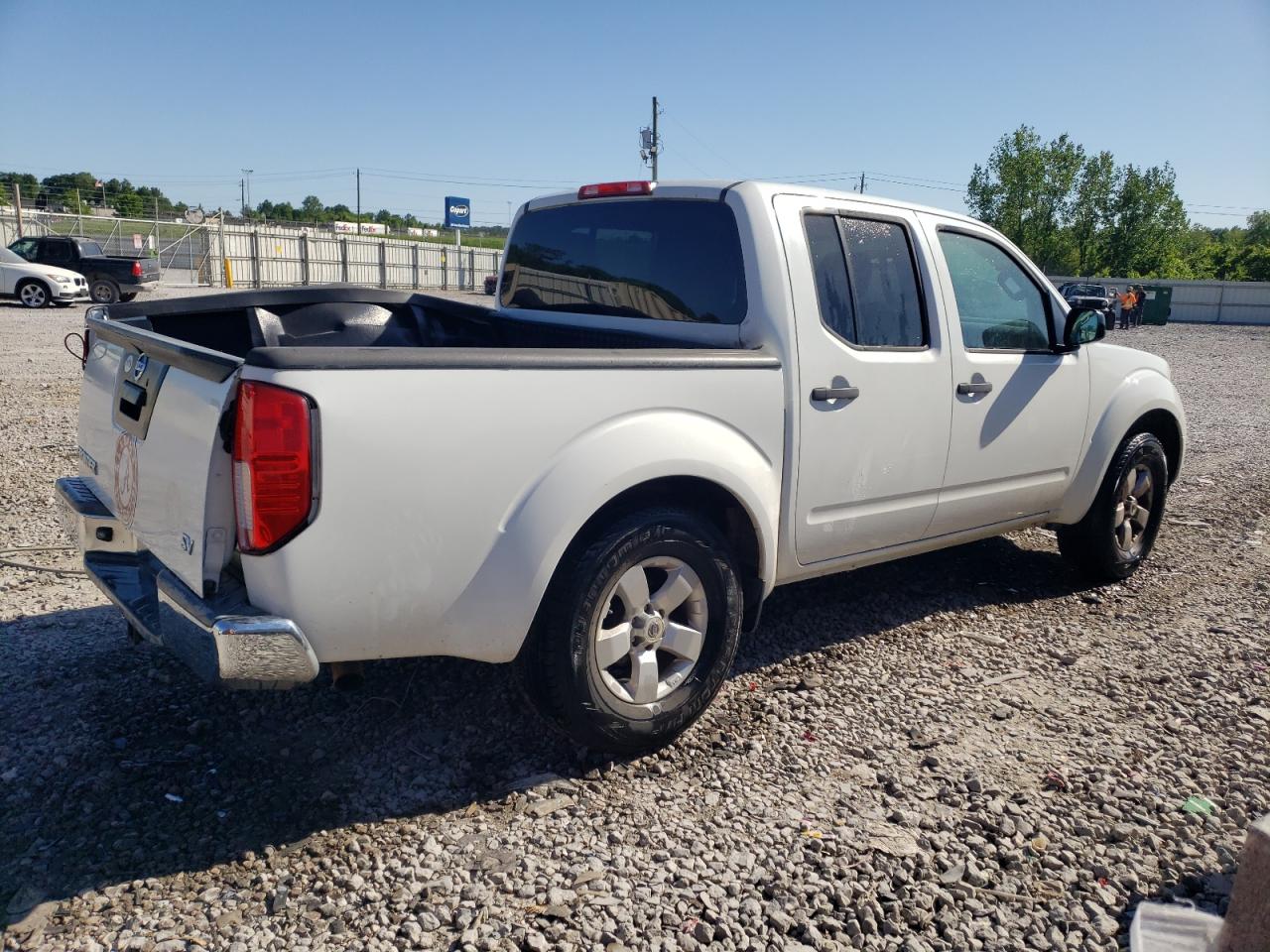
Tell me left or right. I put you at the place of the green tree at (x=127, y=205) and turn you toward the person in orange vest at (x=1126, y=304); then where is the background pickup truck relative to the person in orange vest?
right

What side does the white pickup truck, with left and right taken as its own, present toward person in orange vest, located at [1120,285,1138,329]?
front

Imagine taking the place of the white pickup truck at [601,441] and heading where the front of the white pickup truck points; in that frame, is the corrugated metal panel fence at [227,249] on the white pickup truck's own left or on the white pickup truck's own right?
on the white pickup truck's own left

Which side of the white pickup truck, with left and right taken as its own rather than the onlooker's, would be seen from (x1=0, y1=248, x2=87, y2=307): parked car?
left

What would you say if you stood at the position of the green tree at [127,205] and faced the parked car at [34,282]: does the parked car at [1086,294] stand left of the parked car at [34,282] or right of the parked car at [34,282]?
left

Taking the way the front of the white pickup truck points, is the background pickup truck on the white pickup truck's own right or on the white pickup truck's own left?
on the white pickup truck's own left

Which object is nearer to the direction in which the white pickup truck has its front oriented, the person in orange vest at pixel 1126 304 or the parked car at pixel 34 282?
the person in orange vest

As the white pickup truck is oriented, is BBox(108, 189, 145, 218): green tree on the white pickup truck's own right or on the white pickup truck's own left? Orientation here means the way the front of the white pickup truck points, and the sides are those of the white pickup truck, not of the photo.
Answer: on the white pickup truck's own left

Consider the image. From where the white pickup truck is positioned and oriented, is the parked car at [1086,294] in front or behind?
in front

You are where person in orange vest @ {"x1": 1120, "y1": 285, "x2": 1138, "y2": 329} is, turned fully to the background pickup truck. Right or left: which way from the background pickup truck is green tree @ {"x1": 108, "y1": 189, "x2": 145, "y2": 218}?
right

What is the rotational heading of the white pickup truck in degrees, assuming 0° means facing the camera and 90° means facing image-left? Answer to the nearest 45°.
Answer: approximately 225°

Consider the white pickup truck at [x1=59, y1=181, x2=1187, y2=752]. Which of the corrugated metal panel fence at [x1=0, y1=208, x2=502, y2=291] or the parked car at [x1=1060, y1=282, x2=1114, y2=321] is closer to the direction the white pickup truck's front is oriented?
the parked car

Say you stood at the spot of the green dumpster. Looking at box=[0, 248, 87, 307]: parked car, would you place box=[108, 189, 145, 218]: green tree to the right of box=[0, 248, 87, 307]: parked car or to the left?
right

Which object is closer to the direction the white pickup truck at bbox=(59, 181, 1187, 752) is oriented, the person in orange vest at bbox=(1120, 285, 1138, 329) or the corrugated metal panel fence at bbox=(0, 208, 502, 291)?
the person in orange vest
